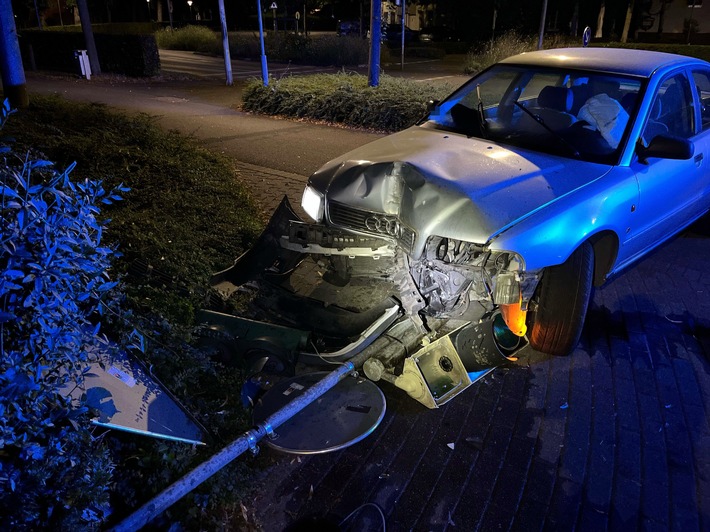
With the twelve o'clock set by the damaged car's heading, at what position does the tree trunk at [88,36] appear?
The tree trunk is roughly at 3 o'clock from the damaged car.

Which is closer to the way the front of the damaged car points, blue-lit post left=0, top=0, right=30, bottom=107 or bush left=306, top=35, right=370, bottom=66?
the blue-lit post

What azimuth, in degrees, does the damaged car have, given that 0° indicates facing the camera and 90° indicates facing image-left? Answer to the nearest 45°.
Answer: approximately 45°

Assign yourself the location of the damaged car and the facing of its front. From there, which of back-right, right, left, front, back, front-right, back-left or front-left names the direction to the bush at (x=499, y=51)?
back-right

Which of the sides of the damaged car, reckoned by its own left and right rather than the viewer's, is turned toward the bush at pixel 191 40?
right

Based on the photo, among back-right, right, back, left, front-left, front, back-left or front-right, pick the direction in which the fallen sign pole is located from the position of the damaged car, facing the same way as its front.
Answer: front

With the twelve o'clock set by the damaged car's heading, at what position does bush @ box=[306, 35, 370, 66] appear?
The bush is roughly at 4 o'clock from the damaged car.

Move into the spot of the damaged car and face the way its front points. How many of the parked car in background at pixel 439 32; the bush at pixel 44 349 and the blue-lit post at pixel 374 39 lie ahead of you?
1

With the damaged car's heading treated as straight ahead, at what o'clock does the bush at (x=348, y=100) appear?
The bush is roughly at 4 o'clock from the damaged car.

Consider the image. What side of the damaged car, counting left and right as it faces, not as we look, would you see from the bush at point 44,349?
front

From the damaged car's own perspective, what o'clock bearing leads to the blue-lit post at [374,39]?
The blue-lit post is roughly at 4 o'clock from the damaged car.

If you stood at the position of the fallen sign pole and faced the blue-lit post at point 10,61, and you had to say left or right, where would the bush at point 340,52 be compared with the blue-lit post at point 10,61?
right

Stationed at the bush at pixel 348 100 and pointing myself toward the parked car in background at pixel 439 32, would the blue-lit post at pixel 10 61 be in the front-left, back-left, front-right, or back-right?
back-left
